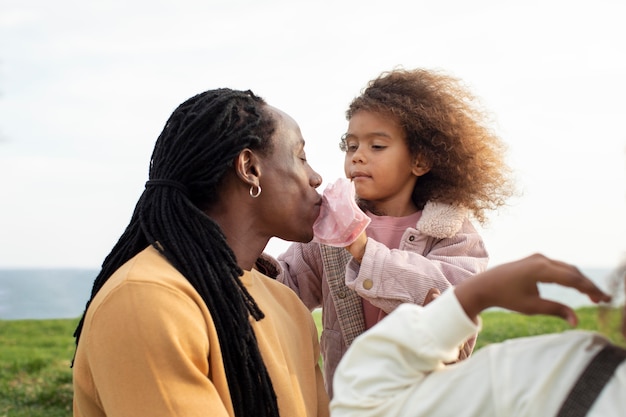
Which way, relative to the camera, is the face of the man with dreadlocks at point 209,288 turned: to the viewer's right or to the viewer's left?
to the viewer's right

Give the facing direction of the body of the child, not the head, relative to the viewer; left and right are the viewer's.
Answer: facing the viewer and to the left of the viewer

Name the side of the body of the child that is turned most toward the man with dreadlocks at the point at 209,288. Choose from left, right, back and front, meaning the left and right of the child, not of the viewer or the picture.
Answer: front
